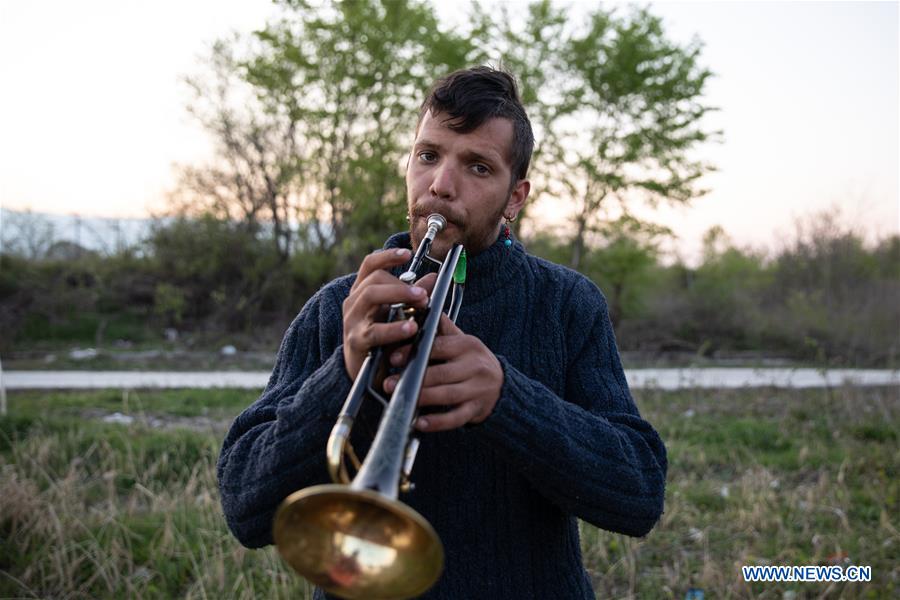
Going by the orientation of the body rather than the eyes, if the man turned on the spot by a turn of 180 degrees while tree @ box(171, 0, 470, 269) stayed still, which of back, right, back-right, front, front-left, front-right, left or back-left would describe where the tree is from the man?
front

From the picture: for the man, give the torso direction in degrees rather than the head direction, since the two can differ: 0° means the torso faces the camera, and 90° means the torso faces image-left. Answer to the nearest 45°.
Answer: approximately 0°
